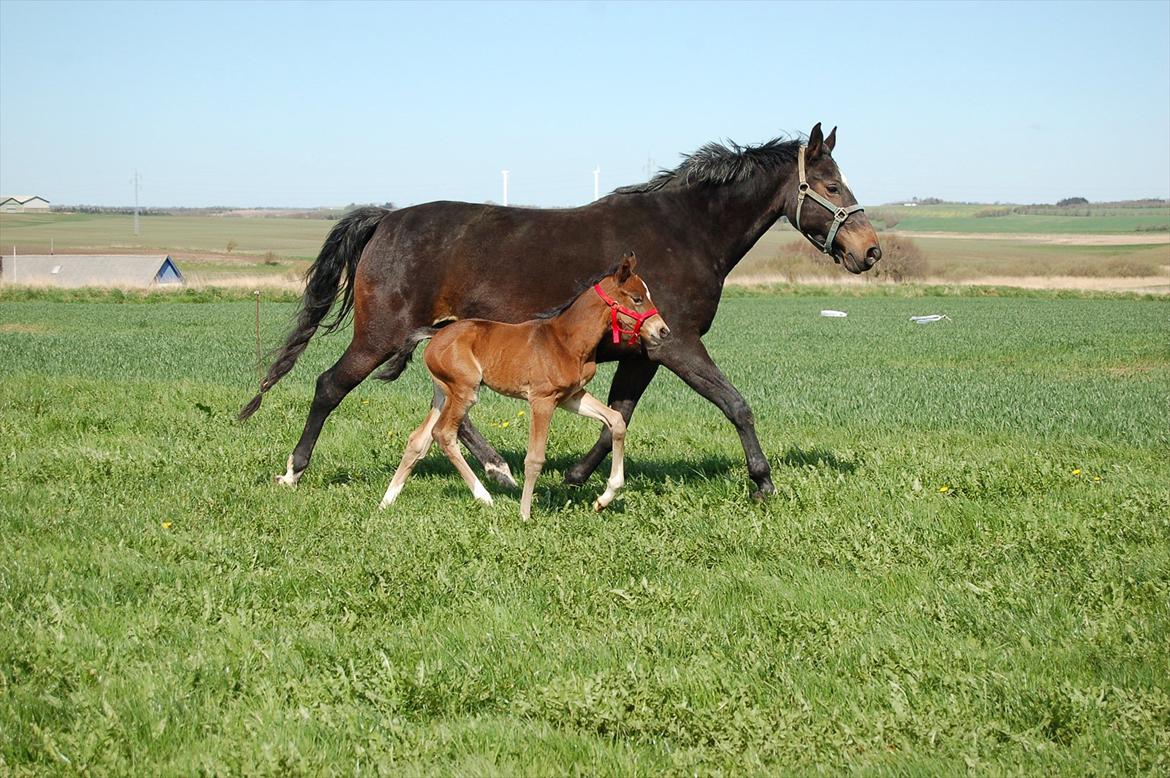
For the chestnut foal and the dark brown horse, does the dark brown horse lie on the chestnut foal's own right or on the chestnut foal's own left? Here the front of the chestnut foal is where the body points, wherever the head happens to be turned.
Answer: on the chestnut foal's own left

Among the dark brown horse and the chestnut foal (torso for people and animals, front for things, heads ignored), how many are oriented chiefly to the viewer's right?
2

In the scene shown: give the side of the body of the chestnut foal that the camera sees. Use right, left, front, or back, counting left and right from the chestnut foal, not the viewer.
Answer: right

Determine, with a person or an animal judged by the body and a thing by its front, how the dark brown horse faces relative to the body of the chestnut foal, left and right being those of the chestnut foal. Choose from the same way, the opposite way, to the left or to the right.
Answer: the same way

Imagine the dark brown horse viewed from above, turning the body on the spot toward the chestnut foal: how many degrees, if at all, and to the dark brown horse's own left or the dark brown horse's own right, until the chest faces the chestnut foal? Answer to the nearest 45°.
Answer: approximately 135° to the dark brown horse's own right

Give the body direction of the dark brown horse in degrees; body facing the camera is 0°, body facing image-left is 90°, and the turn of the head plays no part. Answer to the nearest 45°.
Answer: approximately 270°
